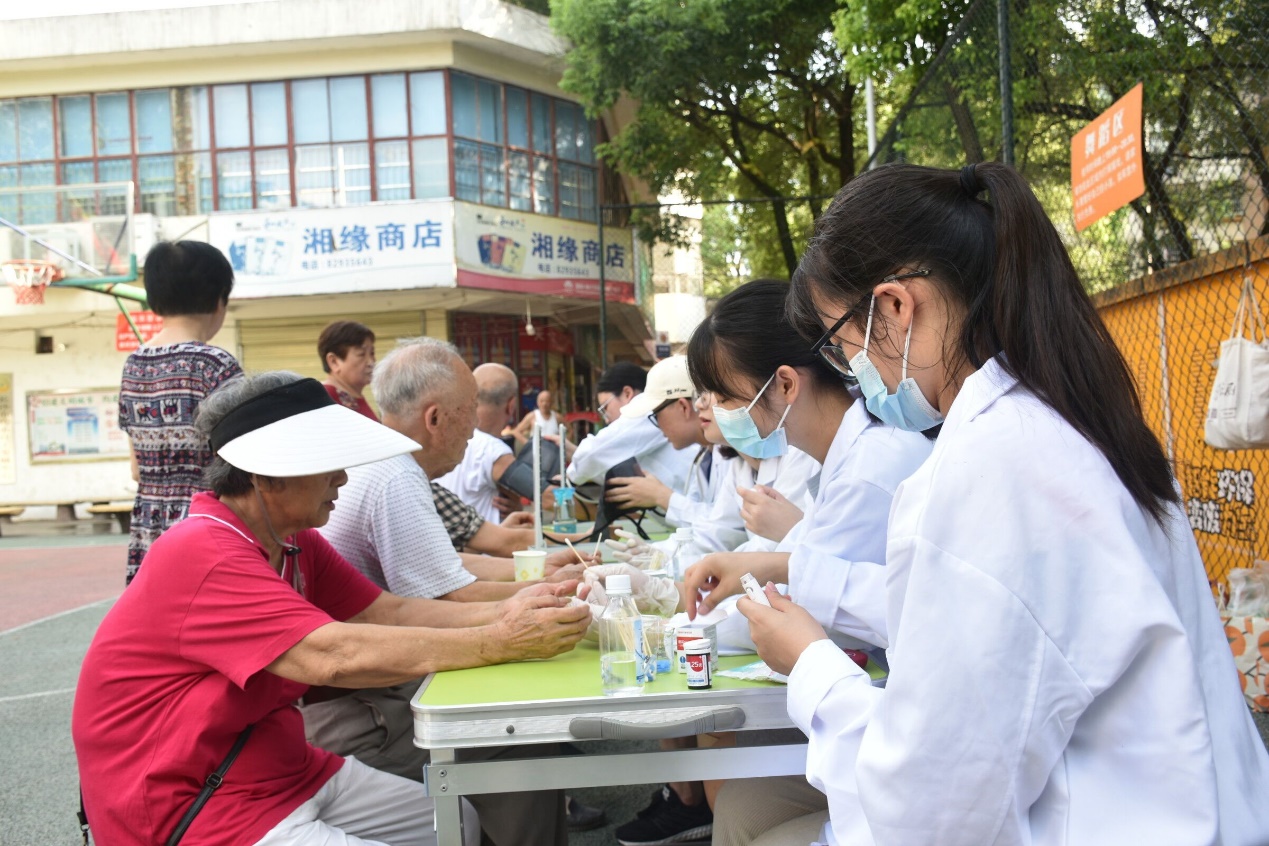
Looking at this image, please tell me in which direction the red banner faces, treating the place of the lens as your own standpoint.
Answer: facing the viewer

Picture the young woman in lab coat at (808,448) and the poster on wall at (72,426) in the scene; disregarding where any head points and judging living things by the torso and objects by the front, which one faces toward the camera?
the poster on wall

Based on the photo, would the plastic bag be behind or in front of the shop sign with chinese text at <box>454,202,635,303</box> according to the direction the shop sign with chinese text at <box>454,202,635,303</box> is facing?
in front

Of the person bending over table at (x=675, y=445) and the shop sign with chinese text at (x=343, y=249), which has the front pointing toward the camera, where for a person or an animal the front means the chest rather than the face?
the shop sign with chinese text

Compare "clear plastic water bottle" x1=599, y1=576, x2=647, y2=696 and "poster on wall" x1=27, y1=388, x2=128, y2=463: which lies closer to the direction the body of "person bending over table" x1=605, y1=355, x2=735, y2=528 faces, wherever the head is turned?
the poster on wall

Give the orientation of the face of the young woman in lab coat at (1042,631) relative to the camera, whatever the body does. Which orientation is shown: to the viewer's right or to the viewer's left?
to the viewer's left

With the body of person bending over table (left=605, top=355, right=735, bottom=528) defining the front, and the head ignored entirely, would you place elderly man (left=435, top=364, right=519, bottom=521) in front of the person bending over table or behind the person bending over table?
in front

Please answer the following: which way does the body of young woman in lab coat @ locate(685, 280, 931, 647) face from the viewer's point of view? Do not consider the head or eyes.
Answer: to the viewer's left

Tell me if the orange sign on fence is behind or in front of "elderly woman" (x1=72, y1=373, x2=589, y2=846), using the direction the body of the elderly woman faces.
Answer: in front

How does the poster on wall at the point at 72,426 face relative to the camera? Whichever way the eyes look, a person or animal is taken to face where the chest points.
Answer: toward the camera

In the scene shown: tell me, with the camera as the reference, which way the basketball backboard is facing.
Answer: facing the viewer and to the left of the viewer

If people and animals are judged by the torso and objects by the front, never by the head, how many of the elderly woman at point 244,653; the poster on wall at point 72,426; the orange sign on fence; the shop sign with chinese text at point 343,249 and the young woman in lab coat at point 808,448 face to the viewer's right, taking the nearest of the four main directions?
1

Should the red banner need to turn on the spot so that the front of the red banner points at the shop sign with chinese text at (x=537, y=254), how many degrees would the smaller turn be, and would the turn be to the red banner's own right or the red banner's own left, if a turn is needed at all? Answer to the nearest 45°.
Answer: approximately 90° to the red banner's own left

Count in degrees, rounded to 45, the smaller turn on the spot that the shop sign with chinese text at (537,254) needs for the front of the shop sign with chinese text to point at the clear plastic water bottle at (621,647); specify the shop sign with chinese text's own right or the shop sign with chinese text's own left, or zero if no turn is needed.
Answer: approximately 45° to the shop sign with chinese text's own right
